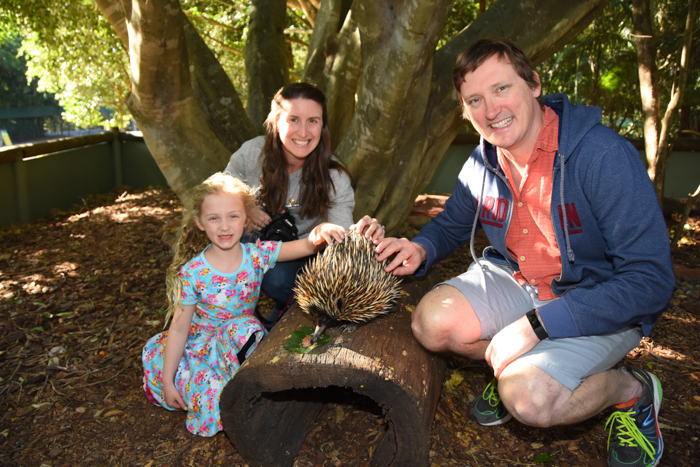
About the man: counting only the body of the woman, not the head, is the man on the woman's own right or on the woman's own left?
on the woman's own left

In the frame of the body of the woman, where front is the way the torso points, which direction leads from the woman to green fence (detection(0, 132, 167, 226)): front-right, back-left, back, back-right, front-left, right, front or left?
back-right

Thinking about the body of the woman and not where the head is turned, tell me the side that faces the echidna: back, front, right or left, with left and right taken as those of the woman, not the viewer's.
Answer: front

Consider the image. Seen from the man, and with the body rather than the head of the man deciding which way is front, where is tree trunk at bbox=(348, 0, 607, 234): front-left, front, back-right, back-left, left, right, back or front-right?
right

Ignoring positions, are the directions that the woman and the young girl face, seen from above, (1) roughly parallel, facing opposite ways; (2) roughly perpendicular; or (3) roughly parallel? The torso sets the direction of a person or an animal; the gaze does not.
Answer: roughly parallel

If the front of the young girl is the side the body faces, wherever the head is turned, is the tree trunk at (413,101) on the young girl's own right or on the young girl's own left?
on the young girl's own left

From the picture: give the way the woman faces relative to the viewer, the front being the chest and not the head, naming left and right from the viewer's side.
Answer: facing the viewer

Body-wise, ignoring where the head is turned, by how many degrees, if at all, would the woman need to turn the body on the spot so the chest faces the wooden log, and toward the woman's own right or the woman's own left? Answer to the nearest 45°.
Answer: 0° — they already face it

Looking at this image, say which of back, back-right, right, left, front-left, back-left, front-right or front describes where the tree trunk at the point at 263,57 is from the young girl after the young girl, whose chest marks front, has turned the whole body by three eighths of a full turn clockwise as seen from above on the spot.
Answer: front-right

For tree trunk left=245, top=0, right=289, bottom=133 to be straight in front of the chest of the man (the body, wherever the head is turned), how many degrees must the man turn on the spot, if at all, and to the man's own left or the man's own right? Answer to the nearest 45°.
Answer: approximately 90° to the man's own right

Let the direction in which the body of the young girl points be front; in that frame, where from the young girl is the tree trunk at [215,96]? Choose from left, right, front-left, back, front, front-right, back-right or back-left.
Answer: back

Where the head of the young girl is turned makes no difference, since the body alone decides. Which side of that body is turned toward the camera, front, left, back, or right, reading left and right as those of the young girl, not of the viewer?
front

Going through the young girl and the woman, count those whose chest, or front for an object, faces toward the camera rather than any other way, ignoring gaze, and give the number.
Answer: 2
